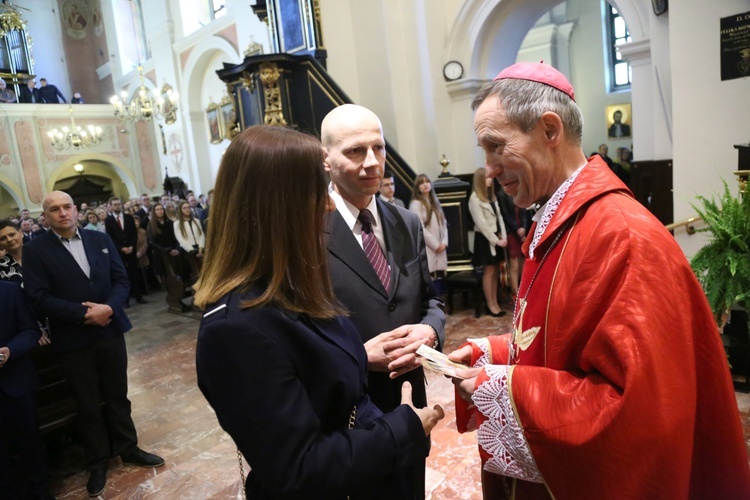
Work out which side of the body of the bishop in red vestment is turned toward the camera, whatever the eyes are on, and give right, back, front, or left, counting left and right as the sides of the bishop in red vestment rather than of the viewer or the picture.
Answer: left

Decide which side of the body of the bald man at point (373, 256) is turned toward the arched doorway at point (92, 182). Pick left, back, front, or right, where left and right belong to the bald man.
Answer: back

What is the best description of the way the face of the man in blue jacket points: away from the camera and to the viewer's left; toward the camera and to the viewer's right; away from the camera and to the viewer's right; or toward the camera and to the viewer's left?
toward the camera and to the viewer's right

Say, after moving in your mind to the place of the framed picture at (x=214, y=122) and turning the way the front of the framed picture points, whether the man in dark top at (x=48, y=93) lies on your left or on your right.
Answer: on your right

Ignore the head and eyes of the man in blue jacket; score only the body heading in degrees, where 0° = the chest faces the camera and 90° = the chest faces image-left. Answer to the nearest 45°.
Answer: approximately 315°

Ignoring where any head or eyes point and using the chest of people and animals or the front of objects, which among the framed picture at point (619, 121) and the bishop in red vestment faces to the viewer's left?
the bishop in red vestment

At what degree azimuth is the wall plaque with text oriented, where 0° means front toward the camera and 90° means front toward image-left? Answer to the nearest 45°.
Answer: approximately 45°

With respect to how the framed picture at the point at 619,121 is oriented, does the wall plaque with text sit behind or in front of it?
in front

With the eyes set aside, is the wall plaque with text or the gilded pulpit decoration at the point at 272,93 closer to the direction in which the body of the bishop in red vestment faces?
the gilded pulpit decoration

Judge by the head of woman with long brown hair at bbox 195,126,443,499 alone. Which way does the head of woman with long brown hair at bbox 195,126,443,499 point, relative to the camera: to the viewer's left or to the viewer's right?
to the viewer's right

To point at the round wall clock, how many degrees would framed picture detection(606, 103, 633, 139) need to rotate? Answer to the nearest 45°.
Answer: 0° — it already faces it
